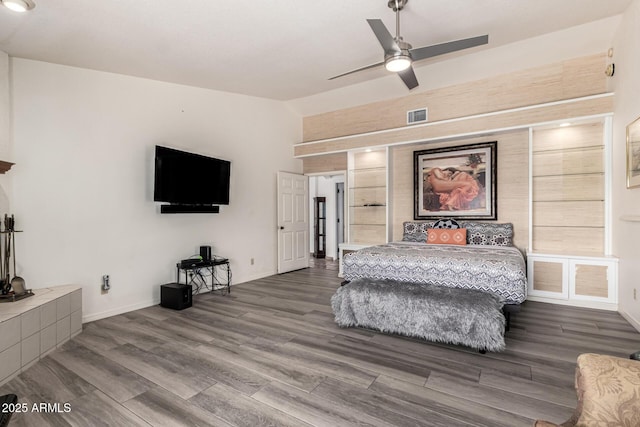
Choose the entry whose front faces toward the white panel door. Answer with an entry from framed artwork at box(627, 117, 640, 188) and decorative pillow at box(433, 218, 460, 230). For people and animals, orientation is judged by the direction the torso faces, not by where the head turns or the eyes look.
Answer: the framed artwork

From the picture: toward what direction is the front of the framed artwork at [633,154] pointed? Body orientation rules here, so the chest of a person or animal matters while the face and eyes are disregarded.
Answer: to the viewer's left

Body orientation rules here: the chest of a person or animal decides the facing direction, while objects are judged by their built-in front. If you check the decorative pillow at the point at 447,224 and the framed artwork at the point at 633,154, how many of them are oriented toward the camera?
1

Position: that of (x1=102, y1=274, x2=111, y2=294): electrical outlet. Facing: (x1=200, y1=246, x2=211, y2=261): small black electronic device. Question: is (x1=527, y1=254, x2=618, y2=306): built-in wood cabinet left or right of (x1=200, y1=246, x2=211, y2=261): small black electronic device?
right

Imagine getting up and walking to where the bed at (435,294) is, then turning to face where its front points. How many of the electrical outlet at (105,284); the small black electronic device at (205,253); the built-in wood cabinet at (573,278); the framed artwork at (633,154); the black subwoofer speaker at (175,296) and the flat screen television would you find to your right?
4

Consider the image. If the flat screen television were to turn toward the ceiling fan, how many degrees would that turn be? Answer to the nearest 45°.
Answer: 0° — it already faces it
